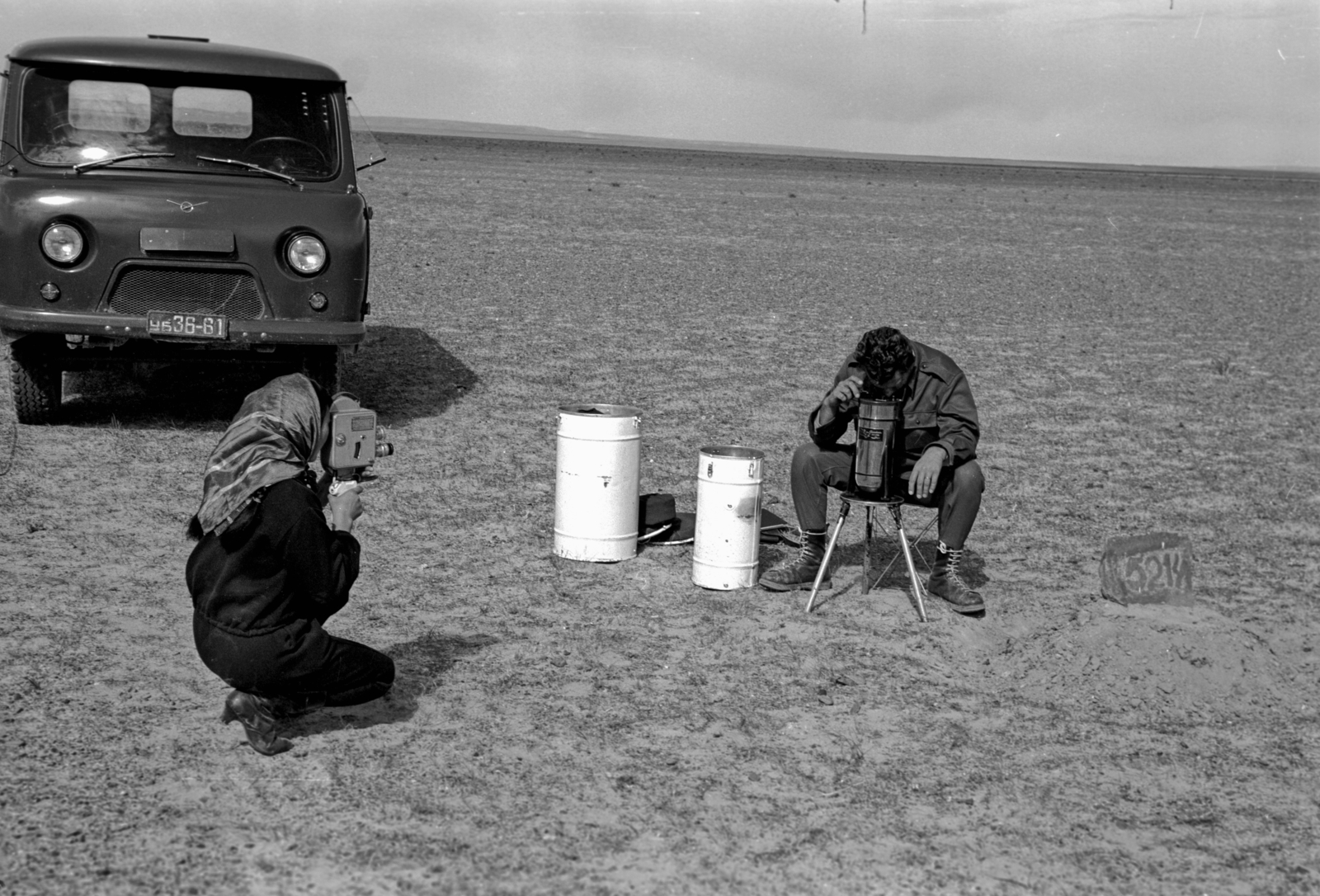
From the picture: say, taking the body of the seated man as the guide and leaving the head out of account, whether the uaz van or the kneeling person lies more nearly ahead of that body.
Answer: the kneeling person

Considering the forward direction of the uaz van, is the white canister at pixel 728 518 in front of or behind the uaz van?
in front

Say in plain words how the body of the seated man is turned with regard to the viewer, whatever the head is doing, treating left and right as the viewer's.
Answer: facing the viewer

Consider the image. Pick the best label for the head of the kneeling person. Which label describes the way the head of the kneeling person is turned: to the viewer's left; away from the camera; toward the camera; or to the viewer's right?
to the viewer's right

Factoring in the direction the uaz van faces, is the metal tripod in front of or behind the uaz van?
in front

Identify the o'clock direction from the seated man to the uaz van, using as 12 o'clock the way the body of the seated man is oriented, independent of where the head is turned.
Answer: The uaz van is roughly at 4 o'clock from the seated man.

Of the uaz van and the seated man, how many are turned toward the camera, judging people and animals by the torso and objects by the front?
2

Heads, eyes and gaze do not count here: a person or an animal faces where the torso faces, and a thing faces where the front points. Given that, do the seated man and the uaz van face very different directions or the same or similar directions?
same or similar directions

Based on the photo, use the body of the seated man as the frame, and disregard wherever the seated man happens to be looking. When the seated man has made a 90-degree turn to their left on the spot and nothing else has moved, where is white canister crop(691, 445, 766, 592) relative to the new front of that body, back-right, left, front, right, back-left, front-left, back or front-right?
back

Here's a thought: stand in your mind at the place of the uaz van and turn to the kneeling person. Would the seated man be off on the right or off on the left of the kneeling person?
left

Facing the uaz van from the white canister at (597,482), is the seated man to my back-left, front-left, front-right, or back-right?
back-right

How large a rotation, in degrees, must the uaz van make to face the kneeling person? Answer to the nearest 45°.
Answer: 0° — it already faces them

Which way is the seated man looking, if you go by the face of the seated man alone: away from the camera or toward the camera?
toward the camera

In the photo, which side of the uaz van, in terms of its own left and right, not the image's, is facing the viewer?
front

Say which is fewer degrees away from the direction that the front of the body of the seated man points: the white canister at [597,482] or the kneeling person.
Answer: the kneeling person

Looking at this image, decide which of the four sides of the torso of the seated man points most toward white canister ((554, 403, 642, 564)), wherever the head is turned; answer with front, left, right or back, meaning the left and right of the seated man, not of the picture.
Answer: right
